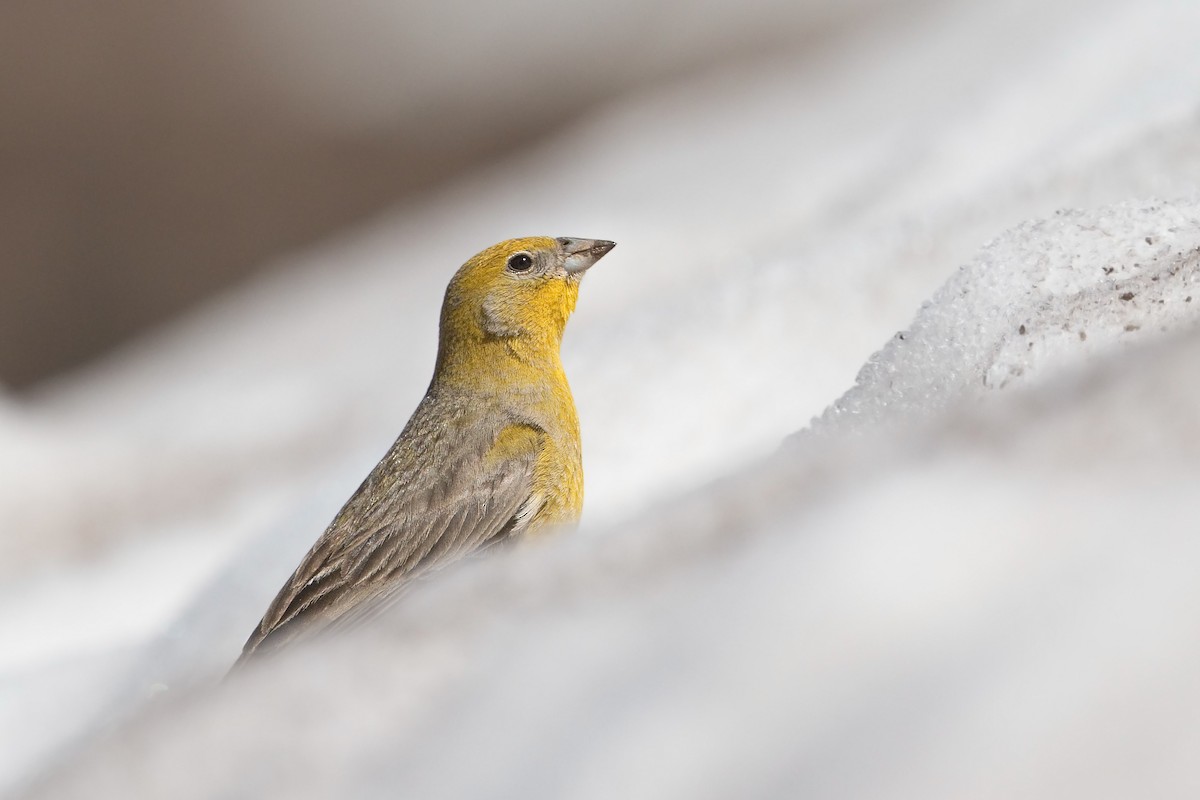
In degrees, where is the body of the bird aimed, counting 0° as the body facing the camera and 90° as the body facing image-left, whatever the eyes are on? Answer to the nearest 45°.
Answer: approximately 270°
